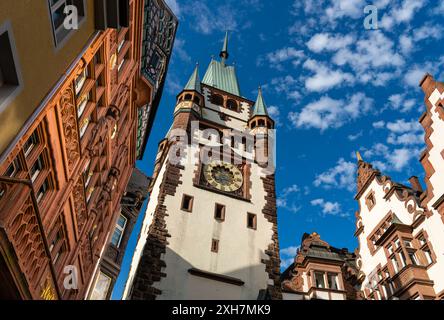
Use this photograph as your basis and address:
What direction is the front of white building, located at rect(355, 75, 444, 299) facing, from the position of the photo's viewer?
facing the viewer and to the left of the viewer

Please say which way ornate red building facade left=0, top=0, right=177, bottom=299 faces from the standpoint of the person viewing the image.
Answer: facing the viewer and to the right of the viewer

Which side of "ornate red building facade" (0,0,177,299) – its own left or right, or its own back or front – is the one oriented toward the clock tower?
left

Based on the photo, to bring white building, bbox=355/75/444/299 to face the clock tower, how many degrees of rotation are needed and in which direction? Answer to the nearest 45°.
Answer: approximately 45° to its right

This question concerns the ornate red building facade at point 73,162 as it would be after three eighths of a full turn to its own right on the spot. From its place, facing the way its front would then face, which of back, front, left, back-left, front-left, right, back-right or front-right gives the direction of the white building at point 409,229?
back
